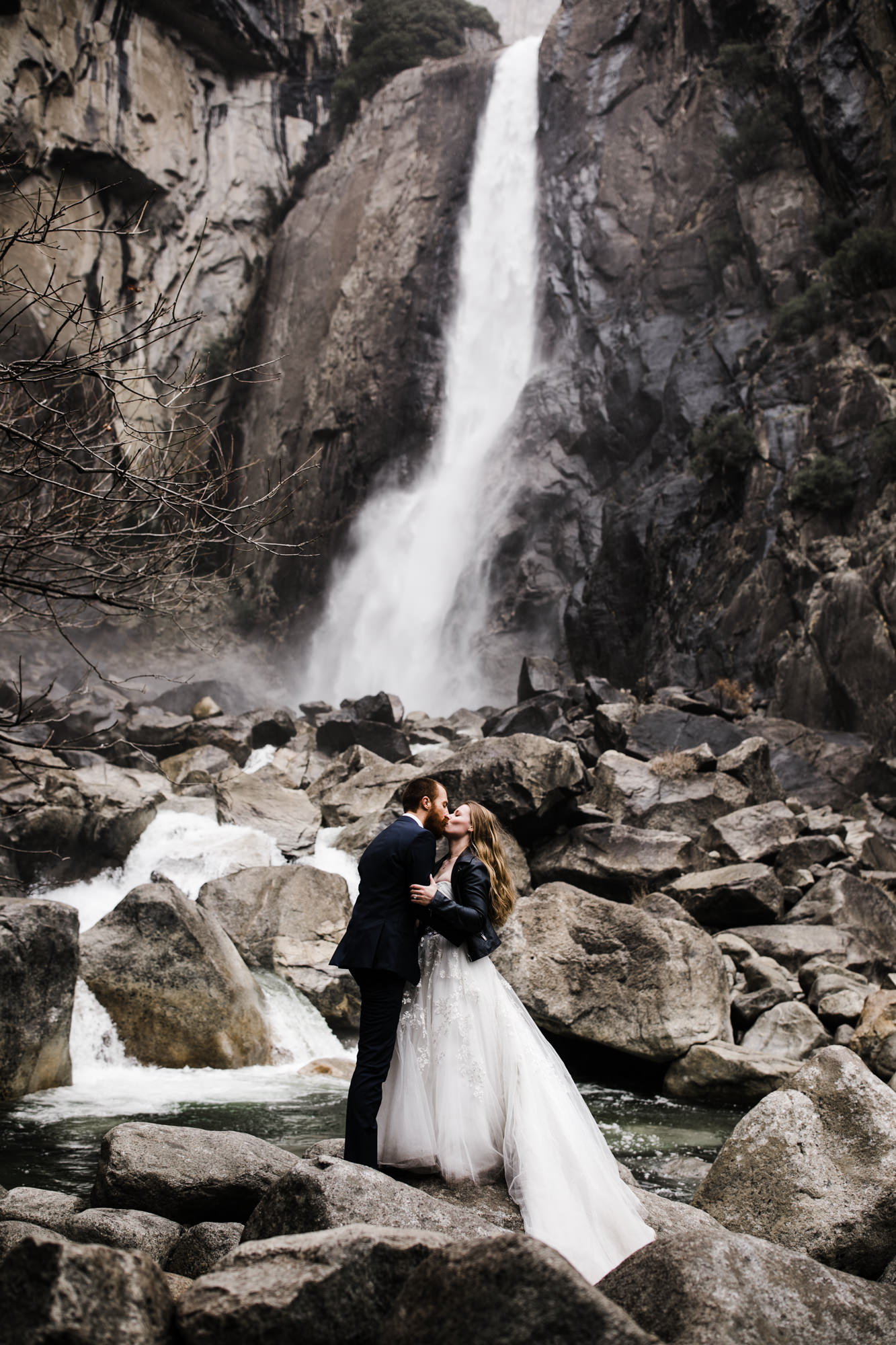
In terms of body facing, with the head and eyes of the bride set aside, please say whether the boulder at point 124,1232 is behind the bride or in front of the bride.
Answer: in front

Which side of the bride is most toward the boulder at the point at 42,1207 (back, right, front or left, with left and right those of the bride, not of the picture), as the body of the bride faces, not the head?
front

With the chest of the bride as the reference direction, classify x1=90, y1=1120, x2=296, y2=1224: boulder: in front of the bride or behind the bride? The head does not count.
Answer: in front

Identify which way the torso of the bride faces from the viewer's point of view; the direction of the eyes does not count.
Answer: to the viewer's left

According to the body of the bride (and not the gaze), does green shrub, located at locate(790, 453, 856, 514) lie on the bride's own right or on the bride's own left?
on the bride's own right

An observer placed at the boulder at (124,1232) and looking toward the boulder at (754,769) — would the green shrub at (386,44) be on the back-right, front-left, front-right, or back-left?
front-left

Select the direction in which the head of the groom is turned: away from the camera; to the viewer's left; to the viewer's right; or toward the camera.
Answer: to the viewer's right

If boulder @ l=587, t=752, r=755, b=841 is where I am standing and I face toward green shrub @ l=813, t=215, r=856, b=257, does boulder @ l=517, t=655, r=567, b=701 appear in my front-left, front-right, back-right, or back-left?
front-left

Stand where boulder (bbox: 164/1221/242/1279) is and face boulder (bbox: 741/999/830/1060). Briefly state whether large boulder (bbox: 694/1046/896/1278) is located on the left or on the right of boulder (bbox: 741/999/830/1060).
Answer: right

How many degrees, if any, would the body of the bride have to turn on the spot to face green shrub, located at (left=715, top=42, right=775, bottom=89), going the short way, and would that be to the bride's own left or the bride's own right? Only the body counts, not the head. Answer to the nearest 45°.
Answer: approximately 90° to the bride's own right

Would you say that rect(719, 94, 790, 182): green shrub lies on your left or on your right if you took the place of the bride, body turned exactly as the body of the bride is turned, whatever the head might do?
on your right

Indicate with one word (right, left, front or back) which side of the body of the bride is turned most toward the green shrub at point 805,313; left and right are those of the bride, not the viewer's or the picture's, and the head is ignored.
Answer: right
